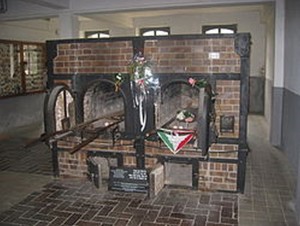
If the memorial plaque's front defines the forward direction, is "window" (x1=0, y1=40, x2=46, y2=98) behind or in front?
behind

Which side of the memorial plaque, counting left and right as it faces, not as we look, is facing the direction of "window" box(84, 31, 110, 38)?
back

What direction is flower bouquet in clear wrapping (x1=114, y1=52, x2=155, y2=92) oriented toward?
toward the camera

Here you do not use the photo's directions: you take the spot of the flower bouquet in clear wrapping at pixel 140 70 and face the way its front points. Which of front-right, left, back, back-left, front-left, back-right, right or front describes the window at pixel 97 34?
back

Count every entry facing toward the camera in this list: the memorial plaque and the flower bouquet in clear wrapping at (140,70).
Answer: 2

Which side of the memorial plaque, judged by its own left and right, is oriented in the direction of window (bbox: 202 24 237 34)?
back

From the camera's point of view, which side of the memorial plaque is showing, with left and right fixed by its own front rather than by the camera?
front
